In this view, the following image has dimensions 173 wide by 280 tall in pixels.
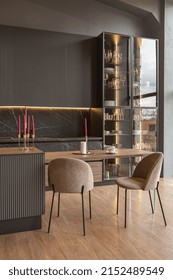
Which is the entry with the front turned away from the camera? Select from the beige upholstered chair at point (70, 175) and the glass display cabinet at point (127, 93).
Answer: the beige upholstered chair

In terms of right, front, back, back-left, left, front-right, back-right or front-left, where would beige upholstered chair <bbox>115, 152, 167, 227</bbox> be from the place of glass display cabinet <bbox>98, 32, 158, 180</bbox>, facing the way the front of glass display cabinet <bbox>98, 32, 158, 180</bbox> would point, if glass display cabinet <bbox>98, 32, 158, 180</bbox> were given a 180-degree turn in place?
back-left

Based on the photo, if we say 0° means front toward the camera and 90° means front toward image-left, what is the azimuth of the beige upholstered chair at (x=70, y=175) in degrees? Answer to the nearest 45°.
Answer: approximately 180°

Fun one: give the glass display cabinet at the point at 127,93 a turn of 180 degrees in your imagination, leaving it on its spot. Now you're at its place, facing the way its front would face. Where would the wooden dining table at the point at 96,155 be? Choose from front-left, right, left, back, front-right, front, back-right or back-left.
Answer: back-left

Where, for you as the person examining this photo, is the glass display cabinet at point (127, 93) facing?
facing the viewer and to the right of the viewer

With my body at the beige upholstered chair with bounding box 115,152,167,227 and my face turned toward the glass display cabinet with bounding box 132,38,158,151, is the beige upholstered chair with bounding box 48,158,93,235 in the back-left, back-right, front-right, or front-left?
back-left

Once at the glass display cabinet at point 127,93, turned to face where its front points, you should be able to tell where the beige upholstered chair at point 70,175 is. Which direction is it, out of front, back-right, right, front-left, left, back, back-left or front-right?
front-right

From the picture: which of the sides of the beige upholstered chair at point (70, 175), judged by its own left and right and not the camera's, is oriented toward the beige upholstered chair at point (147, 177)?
right

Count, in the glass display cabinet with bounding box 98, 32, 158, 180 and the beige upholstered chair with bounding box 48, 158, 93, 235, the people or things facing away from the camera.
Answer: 1
